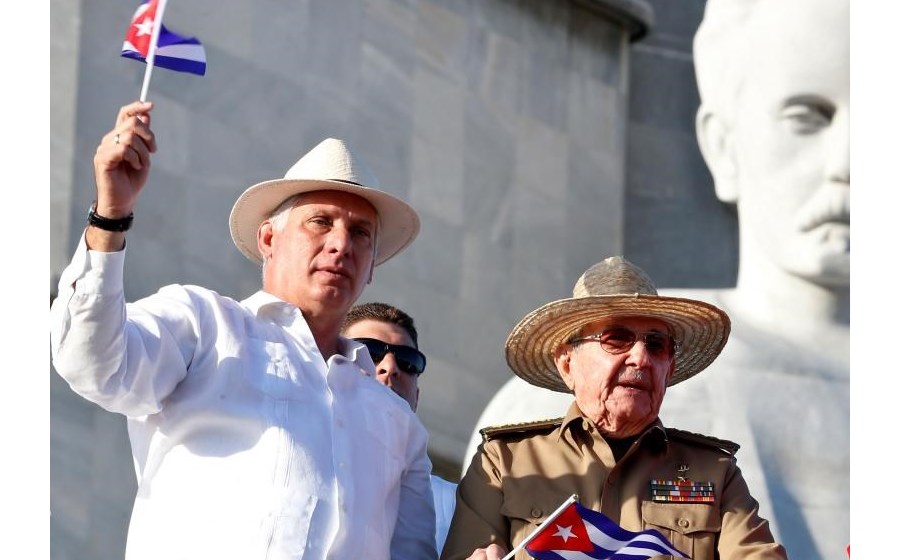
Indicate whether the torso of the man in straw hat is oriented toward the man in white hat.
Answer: no

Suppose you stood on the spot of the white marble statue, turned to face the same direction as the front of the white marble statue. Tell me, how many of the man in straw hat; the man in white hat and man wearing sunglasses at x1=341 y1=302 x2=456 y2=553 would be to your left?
0

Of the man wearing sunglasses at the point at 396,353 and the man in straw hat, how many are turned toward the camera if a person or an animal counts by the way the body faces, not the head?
2

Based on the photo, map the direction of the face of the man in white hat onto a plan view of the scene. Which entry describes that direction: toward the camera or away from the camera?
toward the camera

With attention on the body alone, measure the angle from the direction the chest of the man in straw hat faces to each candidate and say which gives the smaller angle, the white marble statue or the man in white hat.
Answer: the man in white hat

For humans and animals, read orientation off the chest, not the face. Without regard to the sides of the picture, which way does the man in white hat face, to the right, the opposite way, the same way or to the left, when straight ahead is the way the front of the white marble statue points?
the same way

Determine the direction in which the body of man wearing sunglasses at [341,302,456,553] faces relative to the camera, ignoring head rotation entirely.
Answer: toward the camera

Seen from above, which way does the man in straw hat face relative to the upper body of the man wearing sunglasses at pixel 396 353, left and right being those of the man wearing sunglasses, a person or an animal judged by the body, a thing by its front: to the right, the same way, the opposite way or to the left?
the same way

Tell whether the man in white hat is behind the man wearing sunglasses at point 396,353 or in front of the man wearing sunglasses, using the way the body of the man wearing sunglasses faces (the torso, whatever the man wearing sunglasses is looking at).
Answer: in front

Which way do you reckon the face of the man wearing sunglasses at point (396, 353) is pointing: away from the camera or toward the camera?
toward the camera
